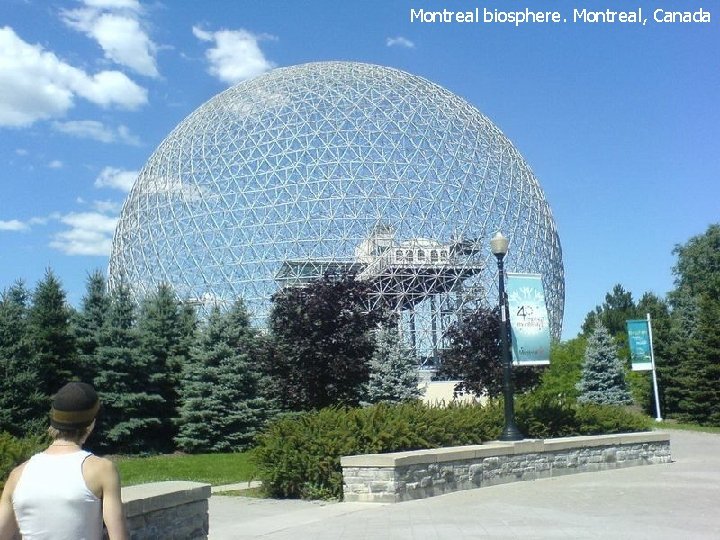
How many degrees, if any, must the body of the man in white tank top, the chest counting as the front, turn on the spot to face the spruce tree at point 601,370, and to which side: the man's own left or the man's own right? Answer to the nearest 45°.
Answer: approximately 45° to the man's own right

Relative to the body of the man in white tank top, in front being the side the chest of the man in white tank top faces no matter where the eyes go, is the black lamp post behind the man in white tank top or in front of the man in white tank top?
in front

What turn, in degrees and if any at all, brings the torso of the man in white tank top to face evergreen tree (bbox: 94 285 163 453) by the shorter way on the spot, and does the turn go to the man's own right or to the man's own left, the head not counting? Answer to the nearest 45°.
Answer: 0° — they already face it

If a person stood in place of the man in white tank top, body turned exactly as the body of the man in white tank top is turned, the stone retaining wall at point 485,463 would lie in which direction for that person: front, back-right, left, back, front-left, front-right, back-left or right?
front-right

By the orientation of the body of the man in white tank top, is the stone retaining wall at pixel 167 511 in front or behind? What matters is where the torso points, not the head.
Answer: in front

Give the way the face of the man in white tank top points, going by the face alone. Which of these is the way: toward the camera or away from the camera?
away from the camera

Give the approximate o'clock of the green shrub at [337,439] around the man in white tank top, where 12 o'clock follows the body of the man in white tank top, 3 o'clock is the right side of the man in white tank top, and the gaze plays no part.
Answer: The green shrub is roughly at 1 o'clock from the man in white tank top.

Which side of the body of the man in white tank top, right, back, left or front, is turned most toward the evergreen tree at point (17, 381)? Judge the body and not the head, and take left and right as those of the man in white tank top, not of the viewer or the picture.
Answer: front

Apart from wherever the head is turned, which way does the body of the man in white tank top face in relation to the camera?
away from the camera
